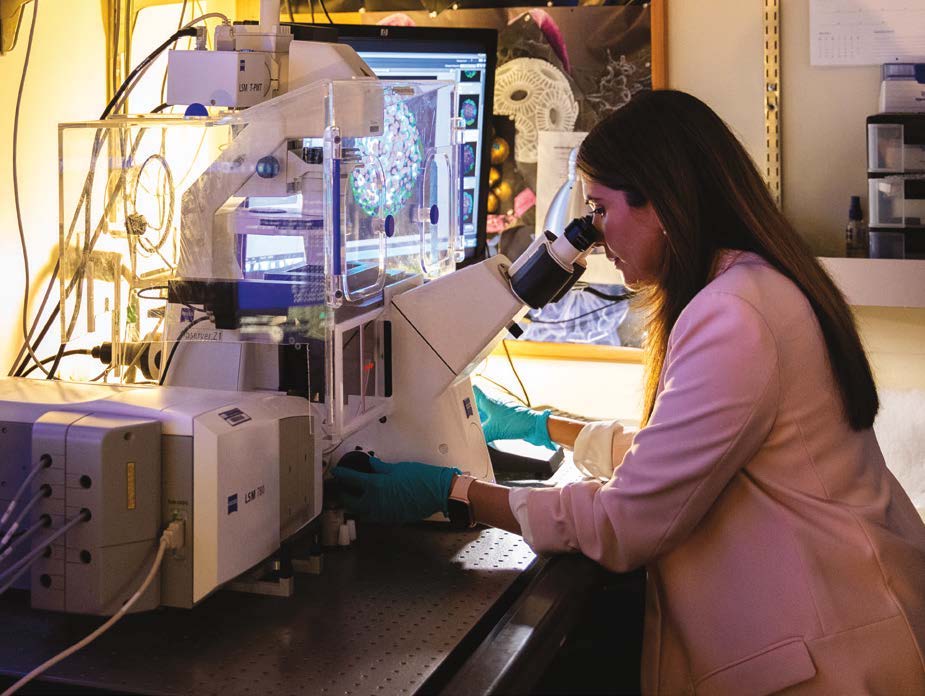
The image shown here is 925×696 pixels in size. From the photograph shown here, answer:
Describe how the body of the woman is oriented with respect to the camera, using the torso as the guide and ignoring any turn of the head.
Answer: to the viewer's left

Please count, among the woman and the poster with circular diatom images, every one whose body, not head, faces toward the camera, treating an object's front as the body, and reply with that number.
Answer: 1

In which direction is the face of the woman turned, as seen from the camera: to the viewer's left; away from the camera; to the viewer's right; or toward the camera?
to the viewer's left

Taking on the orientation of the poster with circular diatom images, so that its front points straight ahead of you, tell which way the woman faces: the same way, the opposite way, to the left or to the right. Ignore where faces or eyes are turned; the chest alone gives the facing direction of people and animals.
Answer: to the right

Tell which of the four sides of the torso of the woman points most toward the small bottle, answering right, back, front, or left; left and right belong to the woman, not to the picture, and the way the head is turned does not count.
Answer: right

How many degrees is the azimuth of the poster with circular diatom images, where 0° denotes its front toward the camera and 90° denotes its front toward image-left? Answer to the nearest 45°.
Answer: approximately 0°
